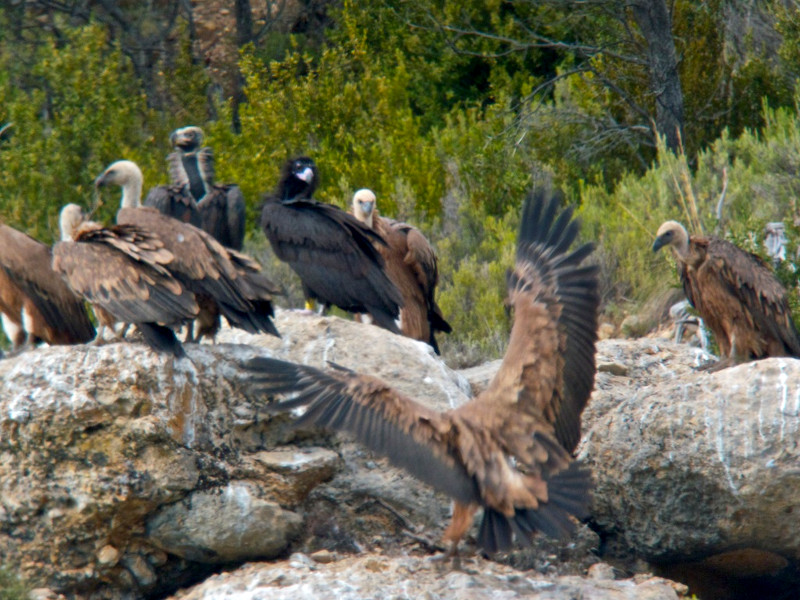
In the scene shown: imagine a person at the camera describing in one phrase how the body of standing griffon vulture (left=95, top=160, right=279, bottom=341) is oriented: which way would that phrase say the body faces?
to the viewer's left

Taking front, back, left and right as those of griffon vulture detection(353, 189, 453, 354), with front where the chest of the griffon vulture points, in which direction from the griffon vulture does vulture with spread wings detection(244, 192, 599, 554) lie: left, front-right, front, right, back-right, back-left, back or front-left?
front-left

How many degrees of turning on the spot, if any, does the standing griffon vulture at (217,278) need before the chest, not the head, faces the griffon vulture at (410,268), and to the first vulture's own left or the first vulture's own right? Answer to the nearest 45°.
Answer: approximately 135° to the first vulture's own right

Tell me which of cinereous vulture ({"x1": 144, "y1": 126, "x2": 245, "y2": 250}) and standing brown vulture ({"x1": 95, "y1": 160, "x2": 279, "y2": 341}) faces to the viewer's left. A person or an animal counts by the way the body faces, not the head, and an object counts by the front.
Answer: the standing brown vulture

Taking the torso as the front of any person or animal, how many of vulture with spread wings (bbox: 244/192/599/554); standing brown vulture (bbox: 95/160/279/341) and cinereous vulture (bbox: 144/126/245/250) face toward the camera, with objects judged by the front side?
1

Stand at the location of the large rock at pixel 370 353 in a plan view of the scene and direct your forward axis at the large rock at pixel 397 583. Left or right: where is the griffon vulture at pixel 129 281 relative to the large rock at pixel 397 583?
right

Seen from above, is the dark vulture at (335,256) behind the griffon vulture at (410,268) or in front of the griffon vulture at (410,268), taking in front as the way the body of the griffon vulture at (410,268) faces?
in front

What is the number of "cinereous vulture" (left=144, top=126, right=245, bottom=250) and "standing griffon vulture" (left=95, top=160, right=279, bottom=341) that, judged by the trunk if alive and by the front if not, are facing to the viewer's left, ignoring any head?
1

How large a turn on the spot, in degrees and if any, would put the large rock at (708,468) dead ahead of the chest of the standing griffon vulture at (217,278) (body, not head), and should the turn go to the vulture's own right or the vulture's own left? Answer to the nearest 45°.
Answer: approximately 180°
